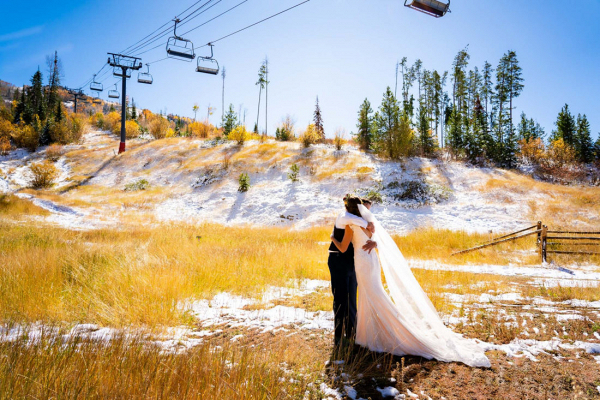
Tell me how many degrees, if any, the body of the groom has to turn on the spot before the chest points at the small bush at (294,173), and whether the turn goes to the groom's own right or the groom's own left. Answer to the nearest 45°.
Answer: approximately 90° to the groom's own left

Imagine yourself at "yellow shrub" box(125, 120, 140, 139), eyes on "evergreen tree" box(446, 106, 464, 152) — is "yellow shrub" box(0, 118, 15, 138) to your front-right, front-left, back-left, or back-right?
back-right

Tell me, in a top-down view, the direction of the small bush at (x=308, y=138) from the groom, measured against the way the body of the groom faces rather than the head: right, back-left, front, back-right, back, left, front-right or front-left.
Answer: left

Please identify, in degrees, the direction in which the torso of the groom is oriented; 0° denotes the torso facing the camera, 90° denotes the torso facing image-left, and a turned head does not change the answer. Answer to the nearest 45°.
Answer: approximately 270°

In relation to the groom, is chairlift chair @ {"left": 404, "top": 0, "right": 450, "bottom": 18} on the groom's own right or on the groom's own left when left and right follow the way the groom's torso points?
on the groom's own left

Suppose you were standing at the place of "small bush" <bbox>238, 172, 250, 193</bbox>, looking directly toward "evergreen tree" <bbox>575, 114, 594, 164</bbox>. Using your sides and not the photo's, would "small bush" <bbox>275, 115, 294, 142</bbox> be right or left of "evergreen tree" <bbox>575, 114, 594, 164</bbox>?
left

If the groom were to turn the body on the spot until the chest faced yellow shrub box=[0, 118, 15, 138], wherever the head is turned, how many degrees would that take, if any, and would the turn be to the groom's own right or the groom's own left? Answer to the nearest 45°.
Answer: approximately 135° to the groom's own left

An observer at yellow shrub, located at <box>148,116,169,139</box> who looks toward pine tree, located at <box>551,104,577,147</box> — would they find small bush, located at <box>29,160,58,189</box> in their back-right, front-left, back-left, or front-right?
back-right

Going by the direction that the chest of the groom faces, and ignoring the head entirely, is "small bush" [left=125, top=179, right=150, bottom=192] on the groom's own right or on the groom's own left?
on the groom's own left

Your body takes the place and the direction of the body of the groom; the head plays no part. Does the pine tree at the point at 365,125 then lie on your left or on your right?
on your left
